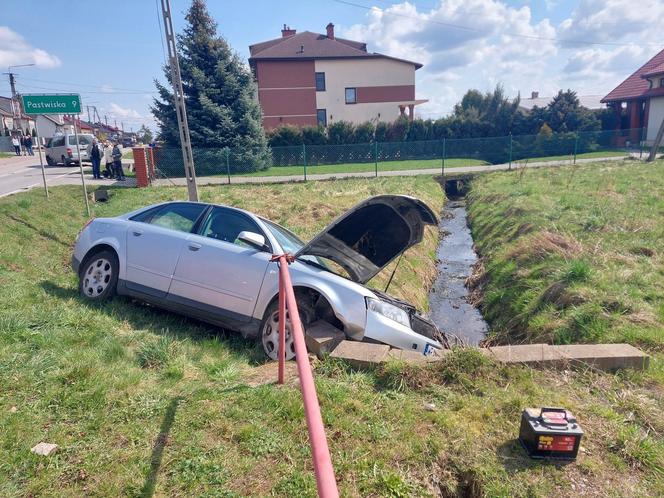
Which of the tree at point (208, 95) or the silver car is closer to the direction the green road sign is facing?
the silver car

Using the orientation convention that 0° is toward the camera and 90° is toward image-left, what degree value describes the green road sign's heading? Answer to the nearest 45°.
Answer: approximately 0°

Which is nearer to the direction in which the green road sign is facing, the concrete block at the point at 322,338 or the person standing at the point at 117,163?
the concrete block

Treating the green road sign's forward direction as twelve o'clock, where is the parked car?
The parked car is roughly at 6 o'clock from the green road sign.

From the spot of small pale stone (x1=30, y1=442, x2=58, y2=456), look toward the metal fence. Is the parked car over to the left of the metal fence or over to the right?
left

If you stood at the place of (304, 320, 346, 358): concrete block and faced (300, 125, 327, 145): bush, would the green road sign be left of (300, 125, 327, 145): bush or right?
left

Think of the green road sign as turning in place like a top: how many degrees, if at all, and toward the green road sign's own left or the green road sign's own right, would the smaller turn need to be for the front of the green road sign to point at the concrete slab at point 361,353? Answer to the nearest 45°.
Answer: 0° — it already faces it

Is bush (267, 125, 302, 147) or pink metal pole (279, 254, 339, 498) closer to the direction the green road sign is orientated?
the pink metal pole

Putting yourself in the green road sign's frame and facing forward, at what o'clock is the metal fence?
The metal fence is roughly at 8 o'clock from the green road sign.

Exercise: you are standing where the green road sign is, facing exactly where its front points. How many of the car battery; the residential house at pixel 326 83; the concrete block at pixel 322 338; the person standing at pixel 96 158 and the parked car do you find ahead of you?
2

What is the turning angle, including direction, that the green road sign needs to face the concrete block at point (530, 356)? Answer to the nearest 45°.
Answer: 0° — it already faces it

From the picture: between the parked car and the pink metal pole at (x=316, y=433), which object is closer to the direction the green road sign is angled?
the pink metal pole

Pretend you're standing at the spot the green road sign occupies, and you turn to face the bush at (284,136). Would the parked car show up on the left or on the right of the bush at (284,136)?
left

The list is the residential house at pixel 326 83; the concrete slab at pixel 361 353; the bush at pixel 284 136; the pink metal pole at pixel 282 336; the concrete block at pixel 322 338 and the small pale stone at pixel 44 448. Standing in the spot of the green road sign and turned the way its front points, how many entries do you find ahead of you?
4

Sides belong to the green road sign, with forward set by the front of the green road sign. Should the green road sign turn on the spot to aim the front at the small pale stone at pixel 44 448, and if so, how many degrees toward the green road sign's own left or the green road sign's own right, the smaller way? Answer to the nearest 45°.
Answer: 0° — it already faces it

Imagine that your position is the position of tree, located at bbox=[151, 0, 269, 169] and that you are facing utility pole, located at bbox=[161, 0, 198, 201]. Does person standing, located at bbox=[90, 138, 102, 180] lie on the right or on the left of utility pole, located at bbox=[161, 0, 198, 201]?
right

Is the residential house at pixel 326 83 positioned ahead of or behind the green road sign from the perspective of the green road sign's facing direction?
behind
